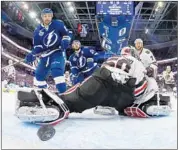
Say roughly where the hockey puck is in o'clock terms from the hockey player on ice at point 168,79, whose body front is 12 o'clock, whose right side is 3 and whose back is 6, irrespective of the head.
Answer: The hockey puck is roughly at 12 o'clock from the hockey player on ice.

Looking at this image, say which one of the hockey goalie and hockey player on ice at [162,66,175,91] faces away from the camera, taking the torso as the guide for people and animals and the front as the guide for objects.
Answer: the hockey goalie

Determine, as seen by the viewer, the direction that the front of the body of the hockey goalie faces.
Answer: away from the camera

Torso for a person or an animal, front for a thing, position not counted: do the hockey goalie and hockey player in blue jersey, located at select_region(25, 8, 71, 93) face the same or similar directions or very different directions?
very different directions
